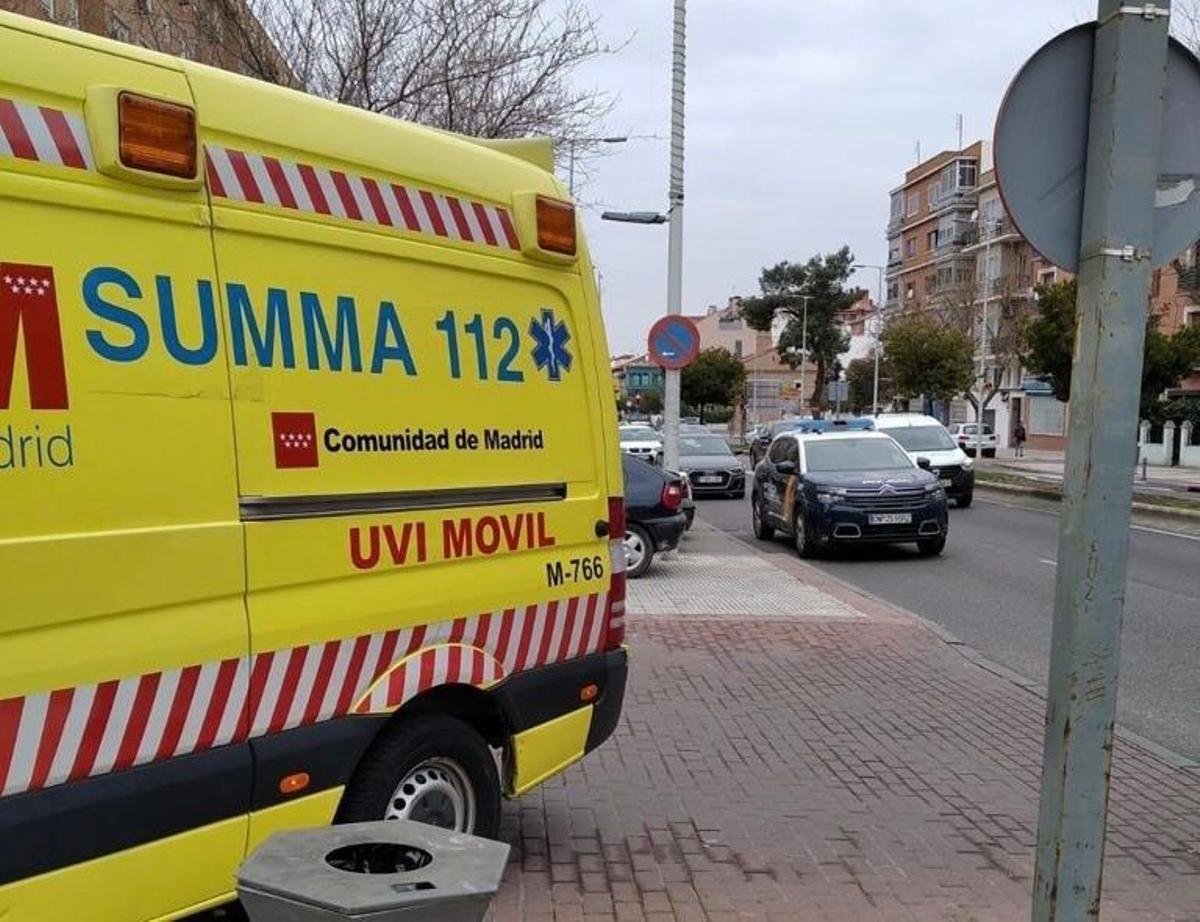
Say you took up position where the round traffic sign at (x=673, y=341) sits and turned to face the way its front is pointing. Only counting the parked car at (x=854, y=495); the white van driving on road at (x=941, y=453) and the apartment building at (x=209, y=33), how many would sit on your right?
1

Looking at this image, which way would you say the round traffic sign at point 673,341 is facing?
toward the camera

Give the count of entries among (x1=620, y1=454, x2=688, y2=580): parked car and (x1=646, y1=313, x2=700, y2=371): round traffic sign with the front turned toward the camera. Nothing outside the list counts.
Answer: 1

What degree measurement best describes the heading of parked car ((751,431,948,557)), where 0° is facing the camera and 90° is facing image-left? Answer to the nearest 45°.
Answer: approximately 315°

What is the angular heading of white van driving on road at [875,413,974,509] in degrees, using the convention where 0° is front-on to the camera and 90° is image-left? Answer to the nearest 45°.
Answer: approximately 315°

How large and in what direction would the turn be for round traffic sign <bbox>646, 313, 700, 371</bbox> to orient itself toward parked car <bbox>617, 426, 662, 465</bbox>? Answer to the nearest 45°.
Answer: approximately 180°

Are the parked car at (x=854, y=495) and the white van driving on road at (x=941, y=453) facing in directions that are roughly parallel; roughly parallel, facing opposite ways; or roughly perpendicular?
roughly parallel

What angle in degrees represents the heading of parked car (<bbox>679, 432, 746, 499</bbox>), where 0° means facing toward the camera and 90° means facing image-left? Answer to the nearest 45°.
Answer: approximately 315°
